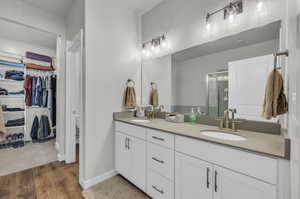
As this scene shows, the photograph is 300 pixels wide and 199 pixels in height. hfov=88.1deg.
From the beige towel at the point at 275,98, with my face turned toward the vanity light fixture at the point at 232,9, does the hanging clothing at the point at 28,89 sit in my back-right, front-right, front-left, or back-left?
front-left

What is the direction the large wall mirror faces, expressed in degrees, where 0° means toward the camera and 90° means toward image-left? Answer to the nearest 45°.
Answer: approximately 45°

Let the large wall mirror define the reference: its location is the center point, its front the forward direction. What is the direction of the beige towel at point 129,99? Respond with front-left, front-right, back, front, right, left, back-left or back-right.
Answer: front-right

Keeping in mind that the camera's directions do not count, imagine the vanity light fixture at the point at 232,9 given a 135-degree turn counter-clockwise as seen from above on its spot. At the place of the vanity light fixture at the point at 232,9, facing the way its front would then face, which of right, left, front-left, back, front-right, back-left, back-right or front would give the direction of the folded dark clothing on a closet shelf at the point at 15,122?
back

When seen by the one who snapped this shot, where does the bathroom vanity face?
facing the viewer and to the left of the viewer

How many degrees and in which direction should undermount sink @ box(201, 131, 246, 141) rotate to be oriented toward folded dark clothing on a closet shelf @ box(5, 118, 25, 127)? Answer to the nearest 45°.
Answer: approximately 45° to its right

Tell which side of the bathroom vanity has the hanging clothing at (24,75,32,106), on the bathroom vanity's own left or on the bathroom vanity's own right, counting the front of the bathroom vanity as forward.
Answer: on the bathroom vanity's own right
